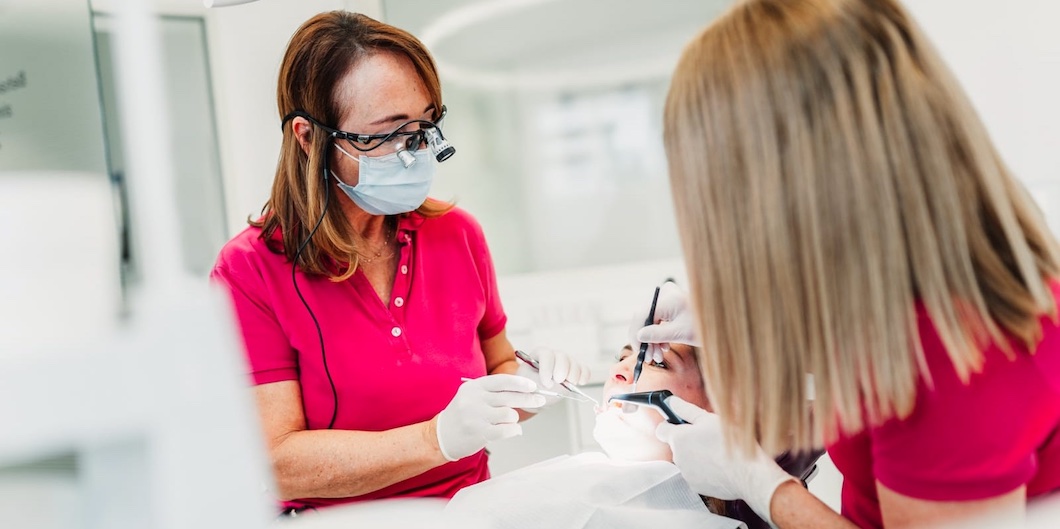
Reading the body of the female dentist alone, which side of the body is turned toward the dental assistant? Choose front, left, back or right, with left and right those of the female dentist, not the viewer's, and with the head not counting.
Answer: front

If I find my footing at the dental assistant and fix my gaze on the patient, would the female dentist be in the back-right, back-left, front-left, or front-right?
front-left

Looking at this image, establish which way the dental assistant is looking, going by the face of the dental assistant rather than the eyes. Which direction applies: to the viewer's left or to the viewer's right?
to the viewer's left

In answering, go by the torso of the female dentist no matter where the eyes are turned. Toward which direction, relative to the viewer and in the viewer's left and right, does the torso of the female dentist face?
facing the viewer and to the right of the viewer
